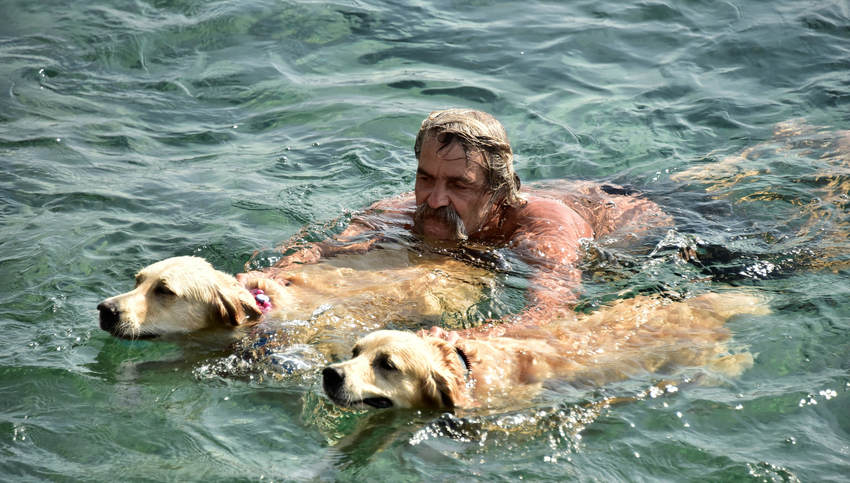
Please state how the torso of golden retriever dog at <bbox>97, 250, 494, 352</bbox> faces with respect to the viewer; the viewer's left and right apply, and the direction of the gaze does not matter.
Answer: facing to the left of the viewer

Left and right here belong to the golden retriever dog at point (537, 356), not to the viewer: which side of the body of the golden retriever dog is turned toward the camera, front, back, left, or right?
left

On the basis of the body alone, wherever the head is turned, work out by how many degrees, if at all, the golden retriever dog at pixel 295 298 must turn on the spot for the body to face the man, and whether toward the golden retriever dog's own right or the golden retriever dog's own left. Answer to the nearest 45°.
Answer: approximately 135° to the golden retriever dog's own right

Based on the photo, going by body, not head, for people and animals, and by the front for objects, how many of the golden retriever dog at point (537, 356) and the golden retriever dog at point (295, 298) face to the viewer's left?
2

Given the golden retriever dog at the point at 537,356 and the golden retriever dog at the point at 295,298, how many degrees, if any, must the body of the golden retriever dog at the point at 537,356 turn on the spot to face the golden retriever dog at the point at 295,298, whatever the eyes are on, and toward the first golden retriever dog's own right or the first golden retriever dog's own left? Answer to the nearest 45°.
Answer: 0° — it already faces it

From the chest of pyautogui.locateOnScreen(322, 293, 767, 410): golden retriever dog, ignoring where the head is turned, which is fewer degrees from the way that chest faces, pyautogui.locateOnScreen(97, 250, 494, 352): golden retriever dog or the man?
the golden retriever dog

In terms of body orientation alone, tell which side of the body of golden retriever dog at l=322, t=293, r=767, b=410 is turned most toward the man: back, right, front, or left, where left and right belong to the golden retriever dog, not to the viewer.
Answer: right

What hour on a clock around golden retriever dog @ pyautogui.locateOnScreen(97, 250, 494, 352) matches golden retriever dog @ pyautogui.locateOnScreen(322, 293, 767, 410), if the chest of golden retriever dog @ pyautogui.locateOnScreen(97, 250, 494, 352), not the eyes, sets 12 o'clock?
golden retriever dog @ pyautogui.locateOnScreen(322, 293, 767, 410) is roughly at 7 o'clock from golden retriever dog @ pyautogui.locateOnScreen(97, 250, 494, 352).
